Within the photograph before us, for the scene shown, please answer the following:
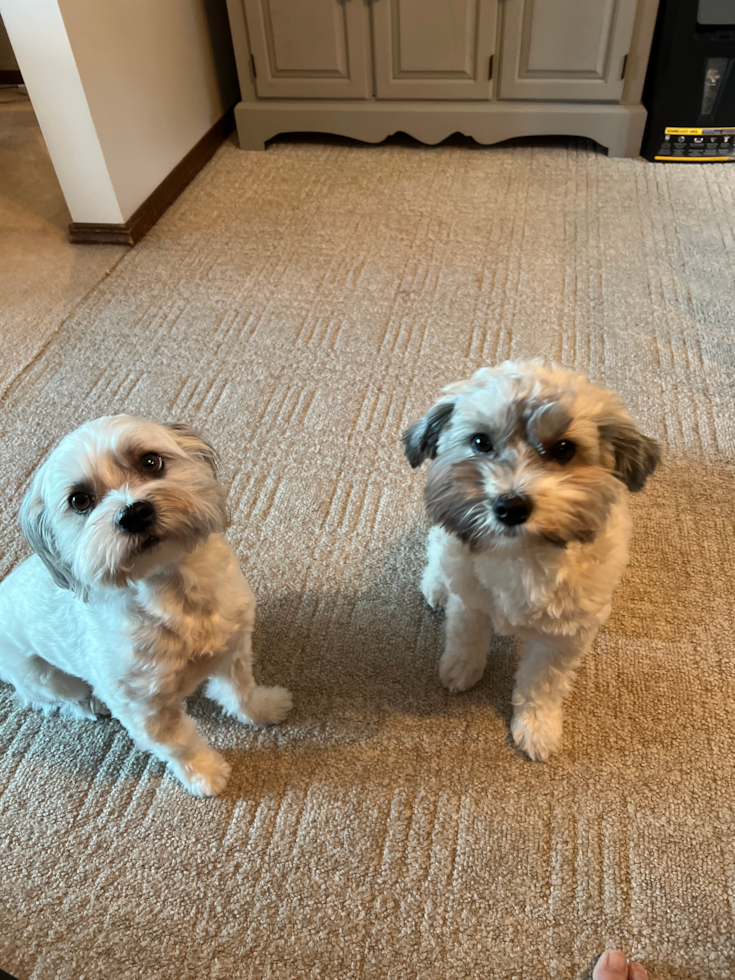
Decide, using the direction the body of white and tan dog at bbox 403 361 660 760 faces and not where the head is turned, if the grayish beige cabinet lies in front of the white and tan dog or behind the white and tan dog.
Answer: behind

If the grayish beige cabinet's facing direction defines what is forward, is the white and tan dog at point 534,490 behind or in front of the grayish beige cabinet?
in front

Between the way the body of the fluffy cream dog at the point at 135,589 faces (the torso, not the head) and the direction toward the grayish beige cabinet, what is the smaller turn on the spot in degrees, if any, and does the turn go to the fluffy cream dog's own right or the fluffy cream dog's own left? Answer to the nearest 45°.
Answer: approximately 90° to the fluffy cream dog's own left

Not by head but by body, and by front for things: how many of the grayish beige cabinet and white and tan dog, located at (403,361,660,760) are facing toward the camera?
2

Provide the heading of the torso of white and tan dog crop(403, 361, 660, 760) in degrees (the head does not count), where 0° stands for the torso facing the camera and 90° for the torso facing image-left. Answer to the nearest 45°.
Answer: approximately 0°
